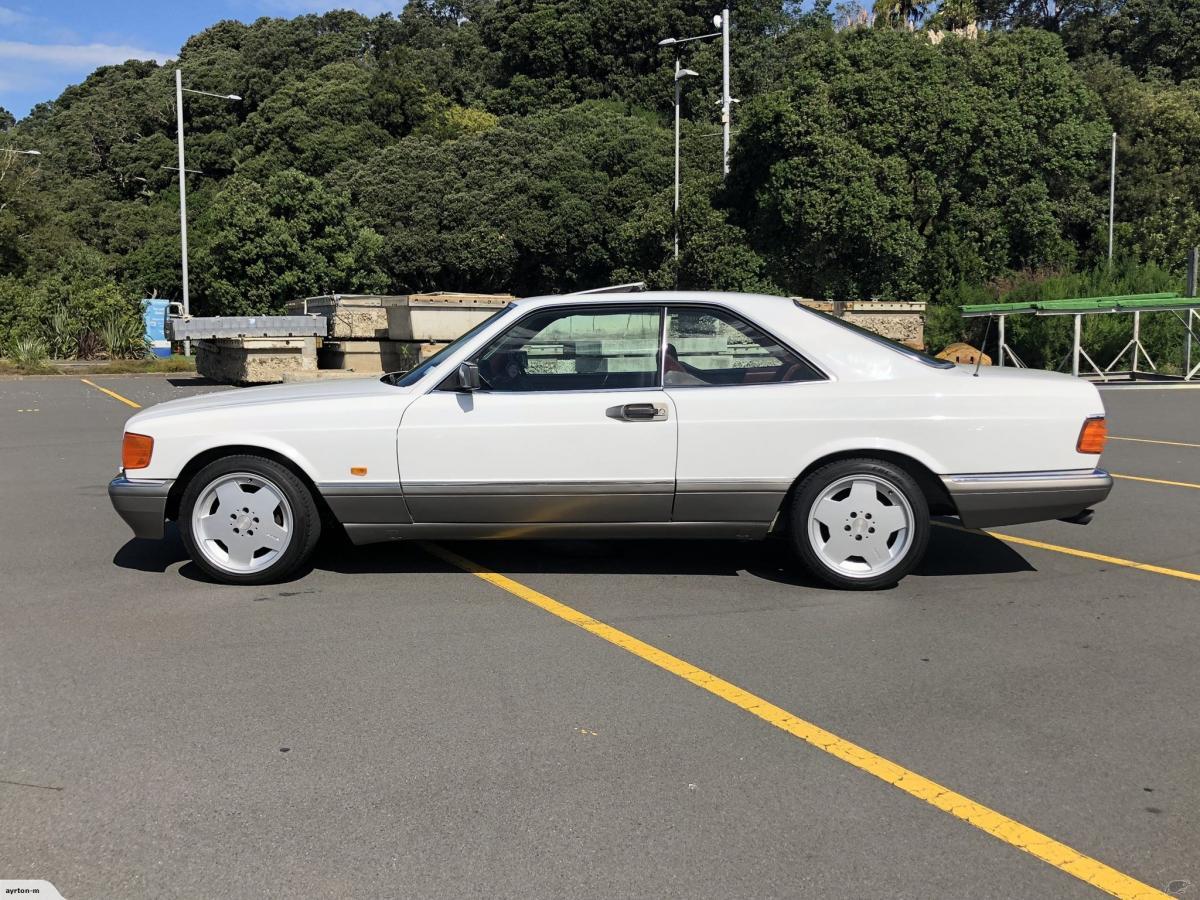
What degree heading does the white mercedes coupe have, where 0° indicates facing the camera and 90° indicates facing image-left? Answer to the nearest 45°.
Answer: approximately 90°

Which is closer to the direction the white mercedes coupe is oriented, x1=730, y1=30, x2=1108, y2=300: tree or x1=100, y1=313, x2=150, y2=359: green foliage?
the green foliage

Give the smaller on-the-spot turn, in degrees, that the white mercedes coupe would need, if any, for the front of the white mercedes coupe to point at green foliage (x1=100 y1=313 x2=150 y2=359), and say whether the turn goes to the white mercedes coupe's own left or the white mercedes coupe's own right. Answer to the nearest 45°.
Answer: approximately 45° to the white mercedes coupe's own right

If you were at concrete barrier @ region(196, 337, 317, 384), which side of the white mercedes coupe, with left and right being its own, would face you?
right

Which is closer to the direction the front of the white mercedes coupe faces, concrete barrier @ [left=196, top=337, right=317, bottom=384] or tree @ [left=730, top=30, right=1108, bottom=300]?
the concrete barrier

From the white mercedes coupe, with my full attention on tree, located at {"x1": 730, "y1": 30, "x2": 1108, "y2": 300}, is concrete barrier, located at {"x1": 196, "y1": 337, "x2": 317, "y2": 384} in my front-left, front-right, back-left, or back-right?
front-left

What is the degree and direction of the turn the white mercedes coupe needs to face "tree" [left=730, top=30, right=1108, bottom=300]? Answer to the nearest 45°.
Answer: approximately 90° to its right

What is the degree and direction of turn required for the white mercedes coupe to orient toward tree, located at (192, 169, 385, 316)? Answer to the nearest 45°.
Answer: approximately 90° to its right
